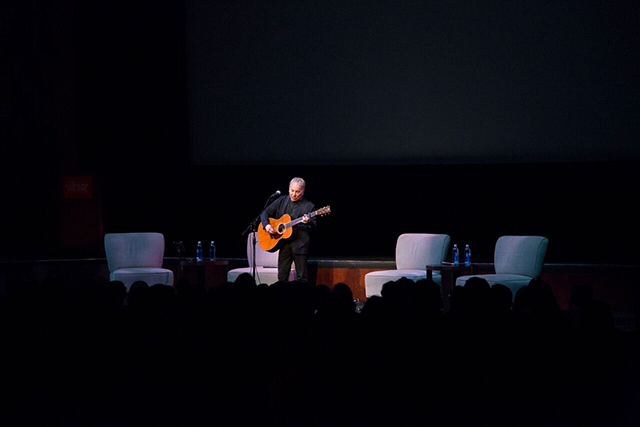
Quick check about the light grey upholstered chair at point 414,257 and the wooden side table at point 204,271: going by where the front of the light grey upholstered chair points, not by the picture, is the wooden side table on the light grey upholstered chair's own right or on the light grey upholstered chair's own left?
on the light grey upholstered chair's own right

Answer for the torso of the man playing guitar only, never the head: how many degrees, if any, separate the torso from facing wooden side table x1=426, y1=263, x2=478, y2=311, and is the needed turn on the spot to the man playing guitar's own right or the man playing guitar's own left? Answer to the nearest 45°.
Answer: approximately 90° to the man playing guitar's own left

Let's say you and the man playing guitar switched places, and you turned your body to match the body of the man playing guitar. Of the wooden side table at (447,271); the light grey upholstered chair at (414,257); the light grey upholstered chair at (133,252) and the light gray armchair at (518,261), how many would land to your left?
3

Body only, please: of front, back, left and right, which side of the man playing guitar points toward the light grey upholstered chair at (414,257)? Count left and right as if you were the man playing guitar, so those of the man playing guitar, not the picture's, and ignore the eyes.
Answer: left

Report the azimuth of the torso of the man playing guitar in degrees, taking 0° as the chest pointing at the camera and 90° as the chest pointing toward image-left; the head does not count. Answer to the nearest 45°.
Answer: approximately 0°

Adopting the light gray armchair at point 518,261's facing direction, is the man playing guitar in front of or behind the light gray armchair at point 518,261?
in front

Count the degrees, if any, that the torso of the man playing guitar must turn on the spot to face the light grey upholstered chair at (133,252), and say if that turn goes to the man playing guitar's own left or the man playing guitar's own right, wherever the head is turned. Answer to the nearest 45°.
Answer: approximately 90° to the man playing guitar's own right

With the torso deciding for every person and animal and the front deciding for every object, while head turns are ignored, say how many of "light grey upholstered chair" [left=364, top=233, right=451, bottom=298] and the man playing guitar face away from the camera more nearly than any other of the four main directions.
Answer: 0
